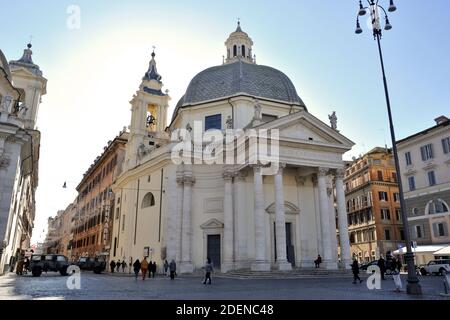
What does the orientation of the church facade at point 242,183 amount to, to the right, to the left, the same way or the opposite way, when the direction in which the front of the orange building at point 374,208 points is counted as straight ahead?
to the left

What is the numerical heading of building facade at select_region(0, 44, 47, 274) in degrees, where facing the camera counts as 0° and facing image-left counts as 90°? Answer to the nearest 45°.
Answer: approximately 315°

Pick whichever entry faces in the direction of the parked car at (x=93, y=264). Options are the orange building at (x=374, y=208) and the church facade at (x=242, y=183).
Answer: the orange building

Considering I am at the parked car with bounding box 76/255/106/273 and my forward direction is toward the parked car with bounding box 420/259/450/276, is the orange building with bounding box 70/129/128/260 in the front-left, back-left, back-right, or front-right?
back-left

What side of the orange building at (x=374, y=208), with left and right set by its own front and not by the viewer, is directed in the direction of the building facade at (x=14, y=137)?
front

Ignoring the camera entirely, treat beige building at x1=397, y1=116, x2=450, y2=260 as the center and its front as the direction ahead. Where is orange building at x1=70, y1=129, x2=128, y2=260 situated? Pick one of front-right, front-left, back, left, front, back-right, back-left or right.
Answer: front-right

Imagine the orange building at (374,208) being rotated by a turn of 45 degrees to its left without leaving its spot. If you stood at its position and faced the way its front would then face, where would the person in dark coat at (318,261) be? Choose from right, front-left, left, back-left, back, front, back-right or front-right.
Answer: front

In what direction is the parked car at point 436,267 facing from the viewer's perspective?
to the viewer's left

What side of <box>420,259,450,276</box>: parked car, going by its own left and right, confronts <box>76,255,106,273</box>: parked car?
front

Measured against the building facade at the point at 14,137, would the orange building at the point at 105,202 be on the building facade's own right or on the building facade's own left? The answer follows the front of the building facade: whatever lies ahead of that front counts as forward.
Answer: on the building facade's own left
